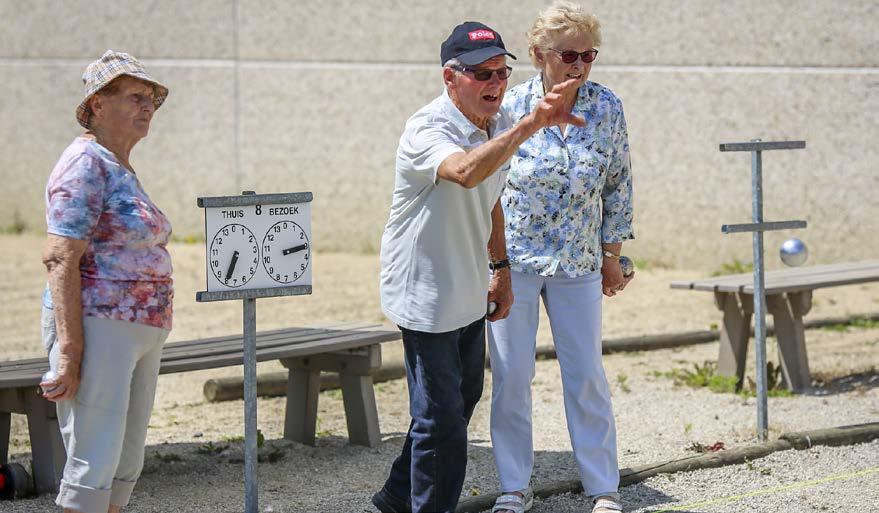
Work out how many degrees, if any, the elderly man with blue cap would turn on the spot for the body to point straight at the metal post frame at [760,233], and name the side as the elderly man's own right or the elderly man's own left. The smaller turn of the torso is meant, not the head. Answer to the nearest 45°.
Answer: approximately 90° to the elderly man's own left

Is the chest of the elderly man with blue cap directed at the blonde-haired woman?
no

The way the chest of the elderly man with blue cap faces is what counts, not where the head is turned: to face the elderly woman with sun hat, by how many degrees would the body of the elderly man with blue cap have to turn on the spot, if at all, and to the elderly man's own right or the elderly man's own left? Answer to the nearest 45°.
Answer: approximately 135° to the elderly man's own right

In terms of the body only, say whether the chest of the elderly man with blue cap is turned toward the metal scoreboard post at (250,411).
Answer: no

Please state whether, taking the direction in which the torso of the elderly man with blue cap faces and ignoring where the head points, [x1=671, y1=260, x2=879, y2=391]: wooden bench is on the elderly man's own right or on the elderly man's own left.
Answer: on the elderly man's own left

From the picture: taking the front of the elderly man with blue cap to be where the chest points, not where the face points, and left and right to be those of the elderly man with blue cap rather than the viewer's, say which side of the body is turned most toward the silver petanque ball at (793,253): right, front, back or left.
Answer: left

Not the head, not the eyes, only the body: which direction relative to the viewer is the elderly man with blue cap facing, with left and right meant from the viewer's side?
facing the viewer and to the right of the viewer

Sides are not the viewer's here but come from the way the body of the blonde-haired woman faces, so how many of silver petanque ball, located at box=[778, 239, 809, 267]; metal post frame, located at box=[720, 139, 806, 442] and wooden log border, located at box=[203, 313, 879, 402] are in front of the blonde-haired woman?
0

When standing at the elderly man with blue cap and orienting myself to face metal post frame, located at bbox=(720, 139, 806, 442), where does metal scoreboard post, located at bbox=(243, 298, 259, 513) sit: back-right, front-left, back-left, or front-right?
back-left

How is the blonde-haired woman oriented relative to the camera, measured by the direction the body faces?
toward the camera

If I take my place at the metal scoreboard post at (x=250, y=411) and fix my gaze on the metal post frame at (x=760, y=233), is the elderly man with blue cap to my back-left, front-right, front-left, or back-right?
front-right

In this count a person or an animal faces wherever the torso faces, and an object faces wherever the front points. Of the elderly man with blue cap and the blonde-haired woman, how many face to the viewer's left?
0

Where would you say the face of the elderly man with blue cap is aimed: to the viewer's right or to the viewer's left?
to the viewer's right
